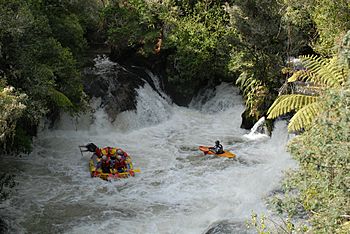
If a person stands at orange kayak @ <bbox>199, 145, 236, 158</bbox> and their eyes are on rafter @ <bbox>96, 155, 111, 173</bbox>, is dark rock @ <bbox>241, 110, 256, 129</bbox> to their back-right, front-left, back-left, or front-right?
back-right

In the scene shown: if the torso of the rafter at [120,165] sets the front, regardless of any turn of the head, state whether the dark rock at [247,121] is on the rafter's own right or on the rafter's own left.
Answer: on the rafter's own left

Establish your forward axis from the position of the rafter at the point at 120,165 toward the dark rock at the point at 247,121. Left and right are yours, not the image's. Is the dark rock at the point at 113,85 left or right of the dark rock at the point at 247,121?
left

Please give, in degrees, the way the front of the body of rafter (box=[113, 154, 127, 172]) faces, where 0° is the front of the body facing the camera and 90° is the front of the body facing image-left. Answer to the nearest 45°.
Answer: approximately 0°

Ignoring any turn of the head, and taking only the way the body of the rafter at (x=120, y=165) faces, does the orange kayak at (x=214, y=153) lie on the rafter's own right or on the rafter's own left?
on the rafter's own left

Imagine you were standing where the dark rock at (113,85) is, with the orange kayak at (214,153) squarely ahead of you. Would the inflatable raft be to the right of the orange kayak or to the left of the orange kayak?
right

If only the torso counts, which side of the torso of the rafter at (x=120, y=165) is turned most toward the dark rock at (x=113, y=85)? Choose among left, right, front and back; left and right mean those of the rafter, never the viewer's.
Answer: back
